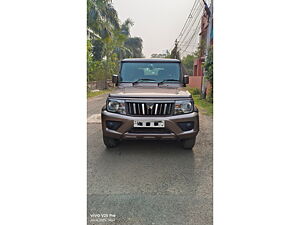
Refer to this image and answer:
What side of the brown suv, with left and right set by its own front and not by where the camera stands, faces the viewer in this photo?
front
